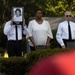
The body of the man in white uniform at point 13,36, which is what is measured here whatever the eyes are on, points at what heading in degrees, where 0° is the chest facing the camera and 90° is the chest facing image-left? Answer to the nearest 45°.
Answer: approximately 0°

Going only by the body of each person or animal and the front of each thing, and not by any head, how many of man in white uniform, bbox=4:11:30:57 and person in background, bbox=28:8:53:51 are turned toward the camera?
2

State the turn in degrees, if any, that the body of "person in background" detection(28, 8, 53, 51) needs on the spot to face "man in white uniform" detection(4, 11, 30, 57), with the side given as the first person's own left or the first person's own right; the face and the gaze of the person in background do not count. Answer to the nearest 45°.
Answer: approximately 90° to the first person's own right

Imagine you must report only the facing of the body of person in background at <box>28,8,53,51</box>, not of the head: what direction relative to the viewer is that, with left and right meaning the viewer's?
facing the viewer

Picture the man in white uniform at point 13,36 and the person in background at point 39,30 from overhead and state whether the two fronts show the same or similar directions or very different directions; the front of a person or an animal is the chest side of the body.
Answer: same or similar directions

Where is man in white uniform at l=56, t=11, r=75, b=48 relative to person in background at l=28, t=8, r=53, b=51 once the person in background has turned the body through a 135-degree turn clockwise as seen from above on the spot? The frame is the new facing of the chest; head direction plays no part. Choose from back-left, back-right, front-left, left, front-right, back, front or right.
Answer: back-right

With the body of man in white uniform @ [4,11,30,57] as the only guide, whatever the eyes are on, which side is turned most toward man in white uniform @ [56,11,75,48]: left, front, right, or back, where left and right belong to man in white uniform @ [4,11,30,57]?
left

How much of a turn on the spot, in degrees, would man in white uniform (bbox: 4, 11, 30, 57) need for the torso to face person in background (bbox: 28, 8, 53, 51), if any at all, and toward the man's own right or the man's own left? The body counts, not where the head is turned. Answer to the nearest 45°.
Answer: approximately 90° to the man's own left
